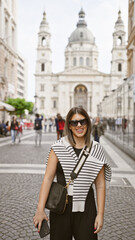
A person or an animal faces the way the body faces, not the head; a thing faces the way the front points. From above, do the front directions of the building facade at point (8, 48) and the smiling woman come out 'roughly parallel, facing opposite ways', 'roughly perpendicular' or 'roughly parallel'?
roughly perpendicular

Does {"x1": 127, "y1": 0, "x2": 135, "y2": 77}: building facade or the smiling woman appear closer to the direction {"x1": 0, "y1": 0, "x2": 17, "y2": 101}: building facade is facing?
the building facade

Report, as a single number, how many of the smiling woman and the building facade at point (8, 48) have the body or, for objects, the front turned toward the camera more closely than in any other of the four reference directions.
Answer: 1

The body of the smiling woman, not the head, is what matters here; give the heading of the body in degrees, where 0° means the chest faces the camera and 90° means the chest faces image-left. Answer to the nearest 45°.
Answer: approximately 0°

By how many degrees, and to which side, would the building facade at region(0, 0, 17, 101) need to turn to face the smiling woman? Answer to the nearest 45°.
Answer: approximately 90° to its right

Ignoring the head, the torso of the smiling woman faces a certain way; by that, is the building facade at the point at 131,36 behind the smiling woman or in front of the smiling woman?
behind

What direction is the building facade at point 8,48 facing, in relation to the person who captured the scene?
facing to the right of the viewer
